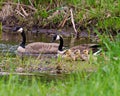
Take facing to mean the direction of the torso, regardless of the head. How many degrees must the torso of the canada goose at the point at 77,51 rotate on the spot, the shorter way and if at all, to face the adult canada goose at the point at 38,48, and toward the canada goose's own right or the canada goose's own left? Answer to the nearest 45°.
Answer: approximately 45° to the canada goose's own right

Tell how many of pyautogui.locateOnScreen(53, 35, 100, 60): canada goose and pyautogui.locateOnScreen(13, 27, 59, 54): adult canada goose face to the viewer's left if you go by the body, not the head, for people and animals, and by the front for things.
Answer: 2

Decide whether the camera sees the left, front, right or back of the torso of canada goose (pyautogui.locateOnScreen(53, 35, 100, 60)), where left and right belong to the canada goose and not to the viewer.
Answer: left

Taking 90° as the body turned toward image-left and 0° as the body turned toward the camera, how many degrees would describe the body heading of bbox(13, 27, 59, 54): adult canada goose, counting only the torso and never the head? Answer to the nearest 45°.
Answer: approximately 90°

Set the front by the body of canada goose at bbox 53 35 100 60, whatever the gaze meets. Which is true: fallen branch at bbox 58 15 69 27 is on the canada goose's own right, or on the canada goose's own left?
on the canada goose's own right
